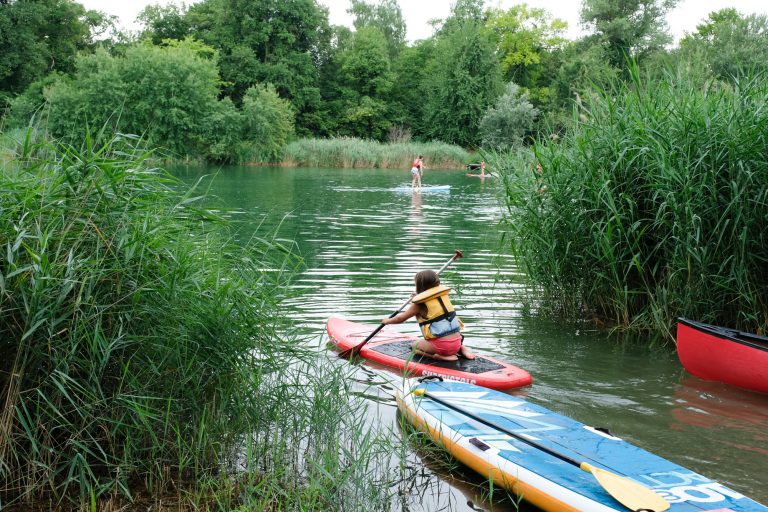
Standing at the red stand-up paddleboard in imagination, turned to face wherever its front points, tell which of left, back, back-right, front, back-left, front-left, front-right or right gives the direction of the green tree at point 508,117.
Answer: front-right

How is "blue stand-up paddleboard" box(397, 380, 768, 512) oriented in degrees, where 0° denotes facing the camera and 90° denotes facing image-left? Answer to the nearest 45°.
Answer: approximately 135°

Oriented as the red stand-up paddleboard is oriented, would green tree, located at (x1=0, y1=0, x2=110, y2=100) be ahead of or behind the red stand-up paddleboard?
ahead

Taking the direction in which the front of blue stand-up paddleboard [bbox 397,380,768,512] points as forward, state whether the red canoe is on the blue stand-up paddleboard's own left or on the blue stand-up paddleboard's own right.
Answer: on the blue stand-up paddleboard's own right

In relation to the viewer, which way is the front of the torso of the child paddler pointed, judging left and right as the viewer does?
facing away from the viewer and to the left of the viewer

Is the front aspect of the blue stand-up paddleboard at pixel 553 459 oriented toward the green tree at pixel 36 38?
yes

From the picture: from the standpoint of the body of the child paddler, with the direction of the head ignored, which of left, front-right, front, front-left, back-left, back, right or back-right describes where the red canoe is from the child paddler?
back-right
